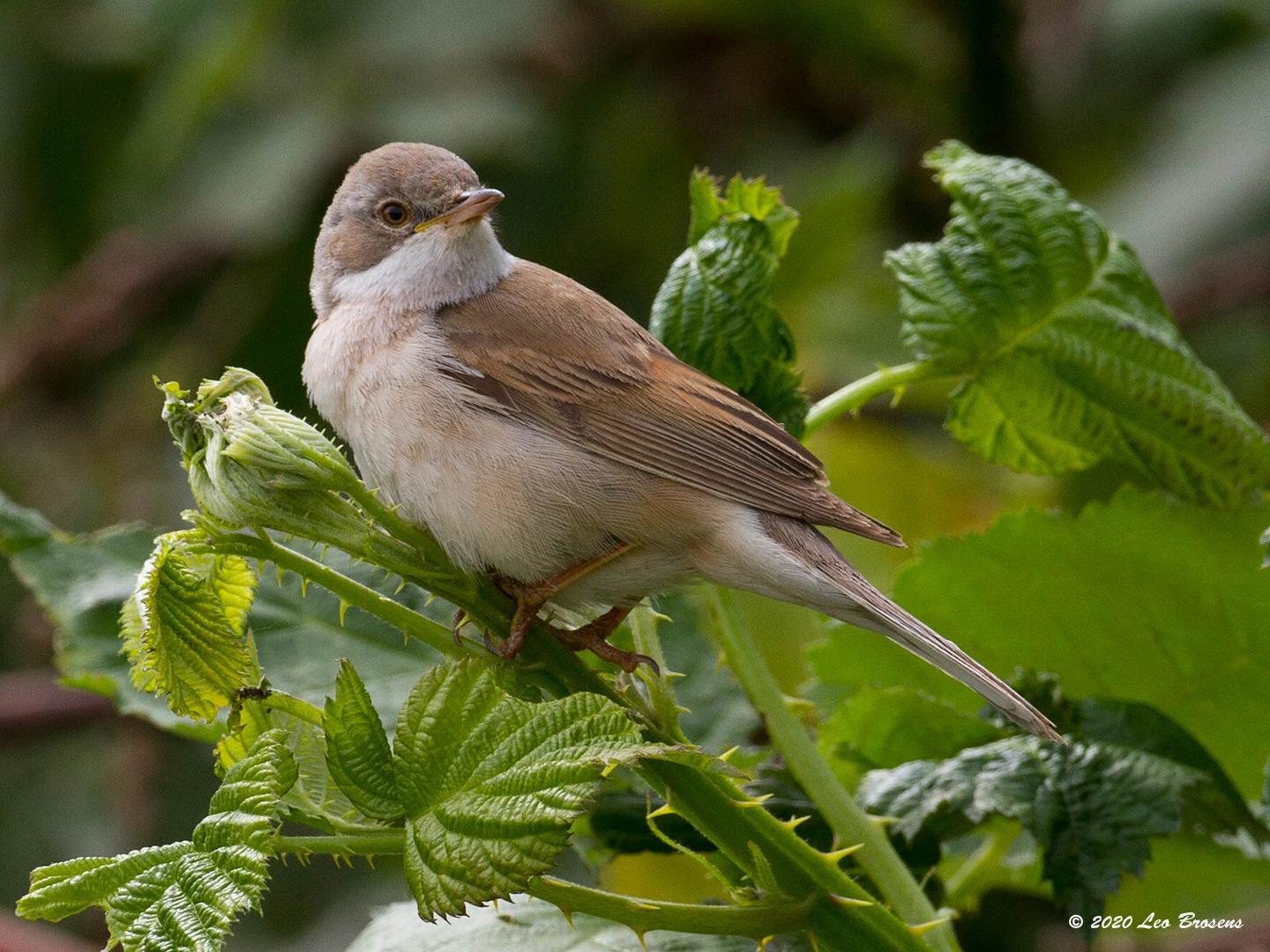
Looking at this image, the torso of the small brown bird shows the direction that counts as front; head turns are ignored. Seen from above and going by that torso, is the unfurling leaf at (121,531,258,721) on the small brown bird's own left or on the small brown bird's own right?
on the small brown bird's own right

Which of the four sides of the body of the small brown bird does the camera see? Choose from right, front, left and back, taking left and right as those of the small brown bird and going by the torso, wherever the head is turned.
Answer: left

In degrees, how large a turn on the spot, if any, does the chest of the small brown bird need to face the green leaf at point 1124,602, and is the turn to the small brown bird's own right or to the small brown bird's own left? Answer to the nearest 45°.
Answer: approximately 180°

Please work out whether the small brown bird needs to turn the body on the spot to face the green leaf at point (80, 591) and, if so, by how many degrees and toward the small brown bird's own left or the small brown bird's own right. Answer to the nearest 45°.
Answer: approximately 45° to the small brown bird's own right

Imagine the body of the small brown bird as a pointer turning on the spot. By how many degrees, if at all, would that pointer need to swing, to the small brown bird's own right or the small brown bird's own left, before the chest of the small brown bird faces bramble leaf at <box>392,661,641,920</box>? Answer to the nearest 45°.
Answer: approximately 90° to the small brown bird's own left

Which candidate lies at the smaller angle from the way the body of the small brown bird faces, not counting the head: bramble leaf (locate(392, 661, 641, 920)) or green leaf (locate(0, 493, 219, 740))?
the green leaf

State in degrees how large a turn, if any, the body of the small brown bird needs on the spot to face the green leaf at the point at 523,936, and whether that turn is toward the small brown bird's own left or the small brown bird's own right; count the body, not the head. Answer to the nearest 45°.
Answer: approximately 90° to the small brown bird's own left
